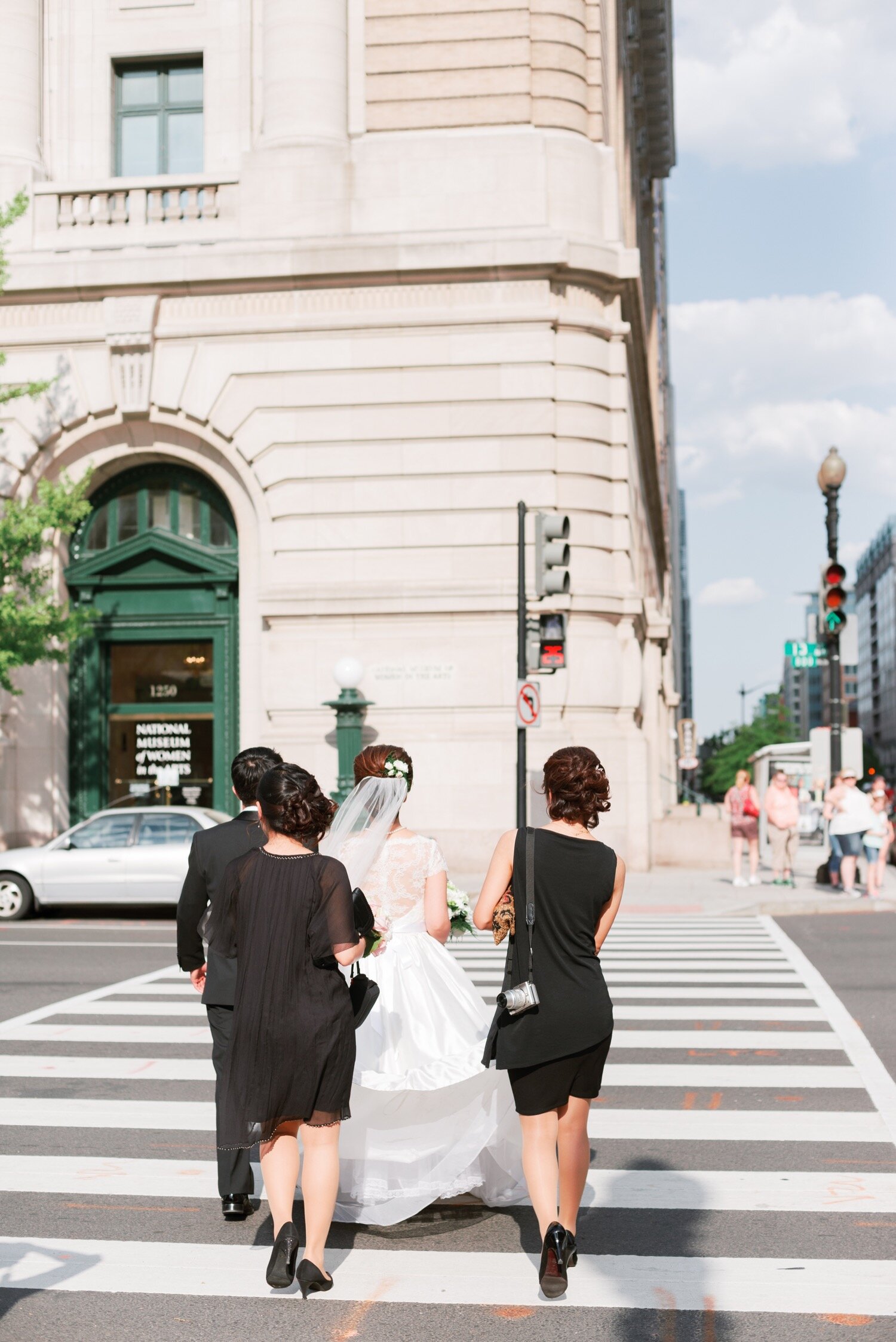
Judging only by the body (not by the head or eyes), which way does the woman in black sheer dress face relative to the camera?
away from the camera

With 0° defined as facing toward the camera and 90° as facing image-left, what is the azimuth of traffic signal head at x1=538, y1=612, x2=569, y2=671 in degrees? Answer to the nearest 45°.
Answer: approximately 0°

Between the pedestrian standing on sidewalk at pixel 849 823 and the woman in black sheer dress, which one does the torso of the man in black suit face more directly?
the pedestrian standing on sidewalk

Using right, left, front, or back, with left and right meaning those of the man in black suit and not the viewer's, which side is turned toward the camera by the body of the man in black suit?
back

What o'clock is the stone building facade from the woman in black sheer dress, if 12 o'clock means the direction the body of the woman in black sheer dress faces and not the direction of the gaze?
The stone building facade is roughly at 12 o'clock from the woman in black sheer dress.

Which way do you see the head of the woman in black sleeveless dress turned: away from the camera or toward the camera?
away from the camera

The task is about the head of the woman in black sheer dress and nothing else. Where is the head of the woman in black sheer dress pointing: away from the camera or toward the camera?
away from the camera

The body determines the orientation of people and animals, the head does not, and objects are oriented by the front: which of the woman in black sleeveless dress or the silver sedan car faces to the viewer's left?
the silver sedan car

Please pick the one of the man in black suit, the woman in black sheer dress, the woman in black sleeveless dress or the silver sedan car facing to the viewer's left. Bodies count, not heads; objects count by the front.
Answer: the silver sedan car

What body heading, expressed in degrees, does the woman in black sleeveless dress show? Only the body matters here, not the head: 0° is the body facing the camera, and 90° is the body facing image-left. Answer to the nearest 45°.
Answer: approximately 180°

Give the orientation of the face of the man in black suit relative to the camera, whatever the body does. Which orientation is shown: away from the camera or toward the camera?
away from the camera

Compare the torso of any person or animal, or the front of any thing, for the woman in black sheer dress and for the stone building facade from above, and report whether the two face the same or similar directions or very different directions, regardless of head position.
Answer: very different directions
